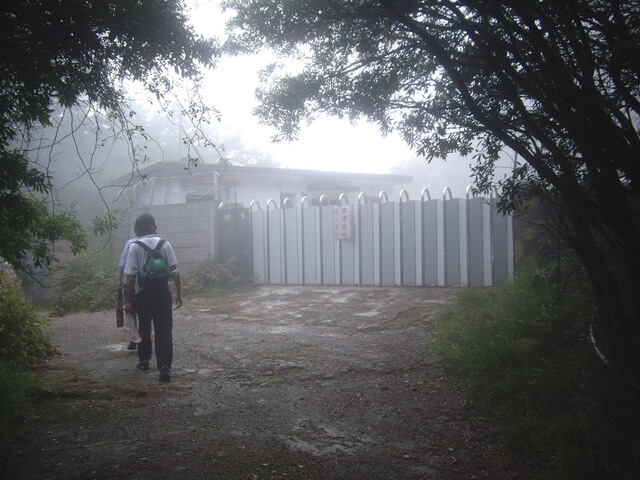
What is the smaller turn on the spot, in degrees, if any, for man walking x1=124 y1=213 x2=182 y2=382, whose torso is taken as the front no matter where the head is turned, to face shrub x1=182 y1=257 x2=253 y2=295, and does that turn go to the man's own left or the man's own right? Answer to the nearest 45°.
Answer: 0° — they already face it

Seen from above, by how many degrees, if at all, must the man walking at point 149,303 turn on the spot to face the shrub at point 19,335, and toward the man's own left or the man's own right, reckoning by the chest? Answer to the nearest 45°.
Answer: approximately 45° to the man's own left

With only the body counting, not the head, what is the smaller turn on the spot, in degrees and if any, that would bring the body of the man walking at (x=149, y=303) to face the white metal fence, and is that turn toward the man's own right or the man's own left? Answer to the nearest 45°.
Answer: approximately 45° to the man's own right

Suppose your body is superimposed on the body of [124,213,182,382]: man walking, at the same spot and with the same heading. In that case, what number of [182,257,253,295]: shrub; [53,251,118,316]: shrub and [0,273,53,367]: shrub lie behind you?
0

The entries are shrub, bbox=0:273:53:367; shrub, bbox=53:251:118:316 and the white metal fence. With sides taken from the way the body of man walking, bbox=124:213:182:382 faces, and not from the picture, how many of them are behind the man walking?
0

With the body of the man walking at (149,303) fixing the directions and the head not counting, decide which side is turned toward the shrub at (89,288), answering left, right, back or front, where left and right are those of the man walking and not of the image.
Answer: front

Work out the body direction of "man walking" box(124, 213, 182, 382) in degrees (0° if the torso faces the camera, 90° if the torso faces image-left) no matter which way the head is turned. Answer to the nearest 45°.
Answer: approximately 180°

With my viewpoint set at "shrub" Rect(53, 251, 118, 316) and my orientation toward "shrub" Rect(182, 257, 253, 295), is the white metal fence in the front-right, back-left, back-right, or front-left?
front-right
